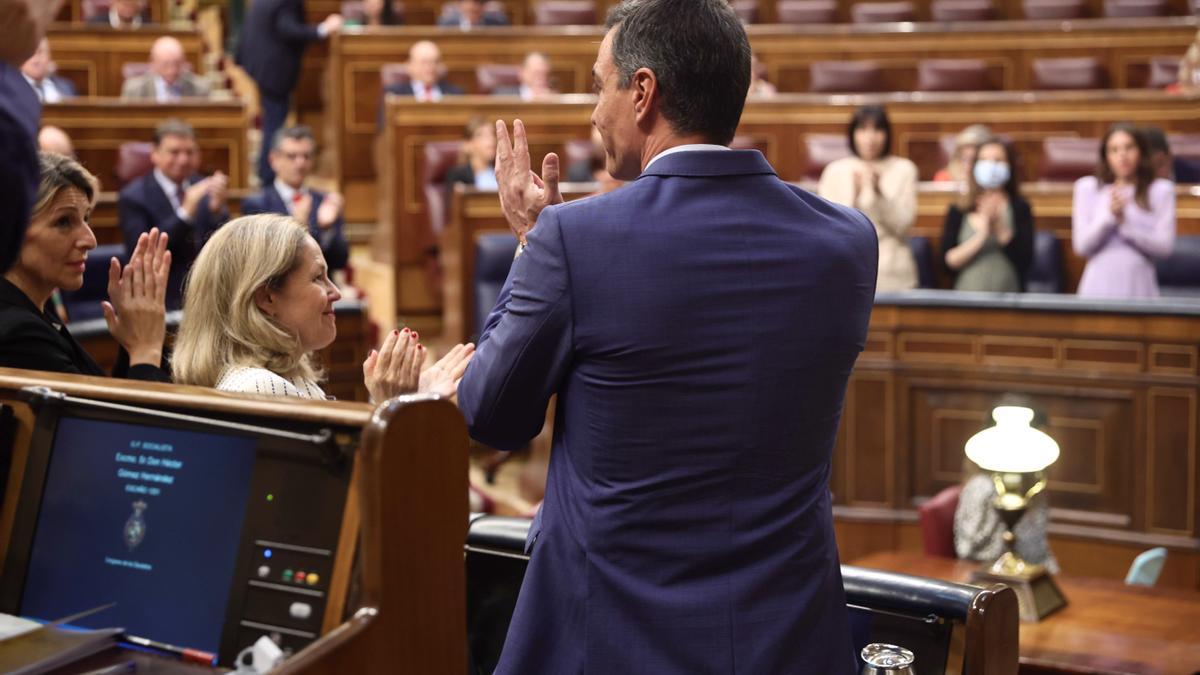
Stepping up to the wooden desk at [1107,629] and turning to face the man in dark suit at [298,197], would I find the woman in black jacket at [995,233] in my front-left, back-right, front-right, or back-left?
front-right

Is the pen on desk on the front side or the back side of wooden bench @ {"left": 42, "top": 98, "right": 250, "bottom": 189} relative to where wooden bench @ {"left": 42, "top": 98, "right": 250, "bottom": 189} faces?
on the front side

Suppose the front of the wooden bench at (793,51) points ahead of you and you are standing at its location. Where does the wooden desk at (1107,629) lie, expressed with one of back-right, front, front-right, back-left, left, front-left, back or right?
front

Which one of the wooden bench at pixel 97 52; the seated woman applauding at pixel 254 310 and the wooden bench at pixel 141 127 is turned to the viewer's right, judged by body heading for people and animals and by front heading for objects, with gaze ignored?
the seated woman applauding

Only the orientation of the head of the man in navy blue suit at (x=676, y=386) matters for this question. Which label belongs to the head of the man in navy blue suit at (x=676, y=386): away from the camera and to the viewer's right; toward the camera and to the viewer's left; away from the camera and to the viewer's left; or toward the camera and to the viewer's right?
away from the camera and to the viewer's left

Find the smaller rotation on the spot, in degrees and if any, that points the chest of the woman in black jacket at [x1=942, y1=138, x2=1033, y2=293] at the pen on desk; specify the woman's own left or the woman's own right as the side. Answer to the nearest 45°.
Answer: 0° — they already face it

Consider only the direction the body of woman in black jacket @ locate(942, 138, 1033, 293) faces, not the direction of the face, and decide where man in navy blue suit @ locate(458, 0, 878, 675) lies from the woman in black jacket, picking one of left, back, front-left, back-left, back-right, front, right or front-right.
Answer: front

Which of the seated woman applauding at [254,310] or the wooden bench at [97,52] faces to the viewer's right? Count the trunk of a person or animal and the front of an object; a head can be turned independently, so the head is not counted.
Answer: the seated woman applauding

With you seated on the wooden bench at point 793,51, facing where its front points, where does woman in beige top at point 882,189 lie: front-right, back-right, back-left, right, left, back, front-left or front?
front

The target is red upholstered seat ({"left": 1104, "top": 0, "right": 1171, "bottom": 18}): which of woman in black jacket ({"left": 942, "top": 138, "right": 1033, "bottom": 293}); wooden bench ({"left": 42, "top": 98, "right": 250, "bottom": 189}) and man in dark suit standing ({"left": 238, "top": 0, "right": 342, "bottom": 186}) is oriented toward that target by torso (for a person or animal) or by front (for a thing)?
the man in dark suit standing

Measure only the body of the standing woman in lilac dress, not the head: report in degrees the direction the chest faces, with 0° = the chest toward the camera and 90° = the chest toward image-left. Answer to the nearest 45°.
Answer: approximately 0°

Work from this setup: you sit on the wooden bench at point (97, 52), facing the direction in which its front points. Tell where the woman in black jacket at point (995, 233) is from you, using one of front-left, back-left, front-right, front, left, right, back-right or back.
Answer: front-left

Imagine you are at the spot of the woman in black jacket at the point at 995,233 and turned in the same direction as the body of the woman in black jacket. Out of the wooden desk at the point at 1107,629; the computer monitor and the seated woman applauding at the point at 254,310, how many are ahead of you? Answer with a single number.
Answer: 3

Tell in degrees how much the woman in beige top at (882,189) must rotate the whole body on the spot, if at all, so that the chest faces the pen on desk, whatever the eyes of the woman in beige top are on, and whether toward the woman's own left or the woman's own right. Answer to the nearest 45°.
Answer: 0° — they already face it

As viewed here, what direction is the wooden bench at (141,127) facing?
toward the camera

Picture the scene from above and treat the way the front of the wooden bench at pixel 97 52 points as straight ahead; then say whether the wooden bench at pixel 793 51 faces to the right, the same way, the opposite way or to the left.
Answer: the same way
